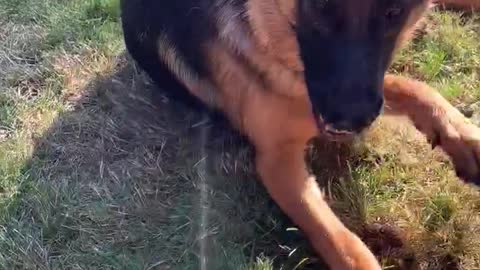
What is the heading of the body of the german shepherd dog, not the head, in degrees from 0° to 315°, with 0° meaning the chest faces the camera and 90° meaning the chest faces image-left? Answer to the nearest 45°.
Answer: approximately 315°
